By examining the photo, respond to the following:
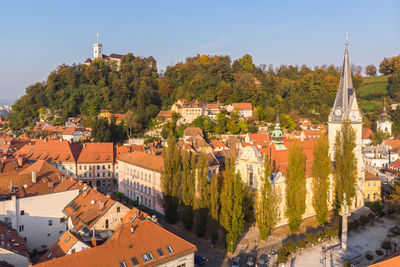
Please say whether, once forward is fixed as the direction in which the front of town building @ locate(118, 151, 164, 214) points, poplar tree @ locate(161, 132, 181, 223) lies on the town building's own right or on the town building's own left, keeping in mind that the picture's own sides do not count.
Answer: on the town building's own left

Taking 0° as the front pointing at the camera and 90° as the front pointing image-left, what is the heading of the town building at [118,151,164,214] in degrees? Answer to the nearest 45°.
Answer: approximately 45°

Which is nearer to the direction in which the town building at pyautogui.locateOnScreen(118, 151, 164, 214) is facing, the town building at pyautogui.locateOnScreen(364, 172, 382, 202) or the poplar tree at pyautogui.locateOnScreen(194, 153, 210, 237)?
the poplar tree

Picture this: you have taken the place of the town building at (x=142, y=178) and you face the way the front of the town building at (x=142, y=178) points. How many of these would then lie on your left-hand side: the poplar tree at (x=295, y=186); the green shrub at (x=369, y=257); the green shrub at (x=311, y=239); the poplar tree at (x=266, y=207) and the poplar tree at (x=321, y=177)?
5

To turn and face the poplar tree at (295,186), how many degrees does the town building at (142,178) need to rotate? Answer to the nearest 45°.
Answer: approximately 90° to its left

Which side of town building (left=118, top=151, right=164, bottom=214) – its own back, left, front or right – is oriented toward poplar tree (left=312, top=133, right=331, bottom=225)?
left

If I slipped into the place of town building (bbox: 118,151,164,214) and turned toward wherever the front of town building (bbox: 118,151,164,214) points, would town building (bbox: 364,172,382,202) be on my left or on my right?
on my left

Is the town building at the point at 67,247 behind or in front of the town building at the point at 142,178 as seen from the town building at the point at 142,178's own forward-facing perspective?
in front

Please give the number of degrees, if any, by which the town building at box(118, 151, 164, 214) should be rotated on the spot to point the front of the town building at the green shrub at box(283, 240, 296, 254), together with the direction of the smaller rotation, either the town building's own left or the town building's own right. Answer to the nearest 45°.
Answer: approximately 90° to the town building's own left
